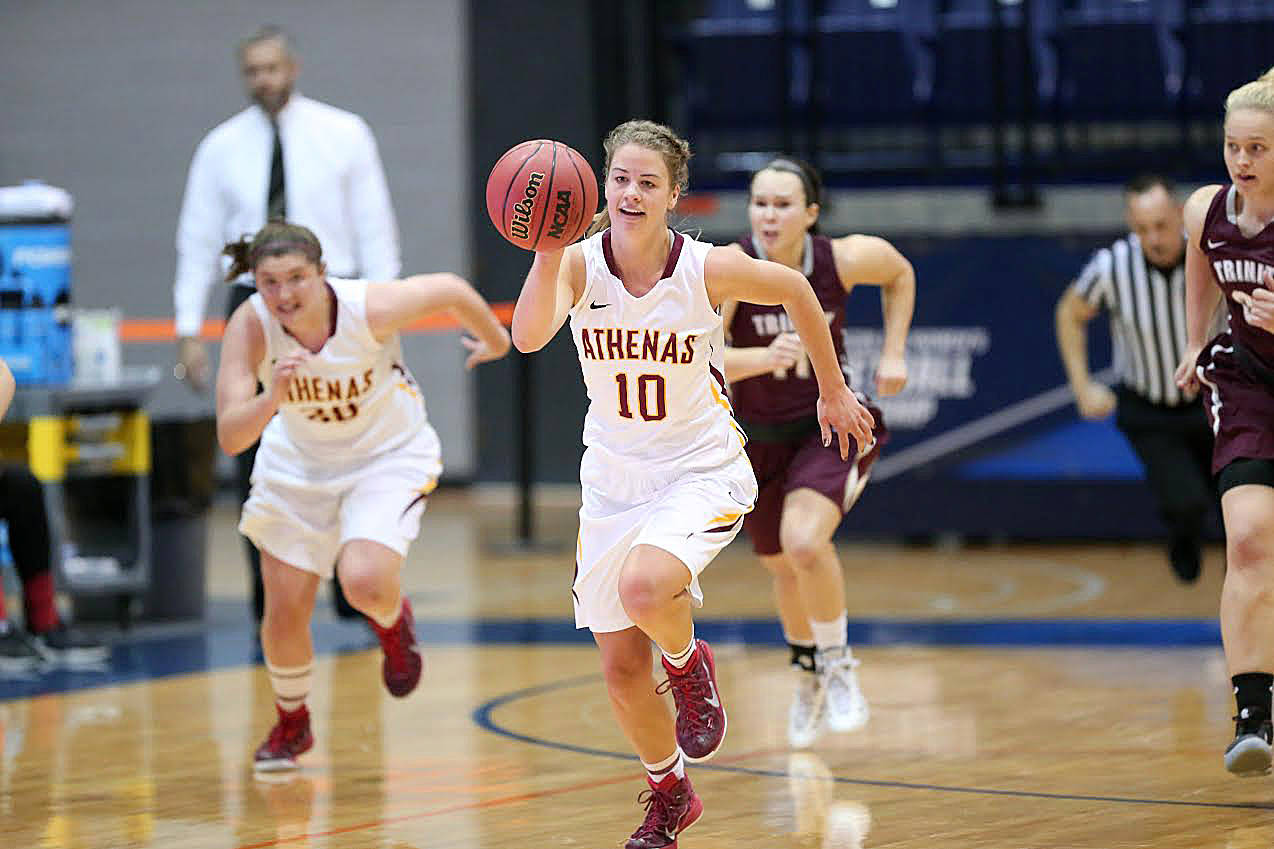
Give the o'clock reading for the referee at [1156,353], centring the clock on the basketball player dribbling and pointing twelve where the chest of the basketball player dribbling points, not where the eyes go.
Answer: The referee is roughly at 7 o'clock from the basketball player dribbling.

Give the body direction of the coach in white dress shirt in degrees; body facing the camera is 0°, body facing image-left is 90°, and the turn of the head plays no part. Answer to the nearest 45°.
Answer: approximately 0°

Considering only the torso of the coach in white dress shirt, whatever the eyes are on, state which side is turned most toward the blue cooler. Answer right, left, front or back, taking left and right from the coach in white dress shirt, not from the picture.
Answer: right

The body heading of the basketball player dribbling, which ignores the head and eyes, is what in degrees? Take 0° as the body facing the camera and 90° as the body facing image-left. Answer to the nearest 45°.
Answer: approximately 0°

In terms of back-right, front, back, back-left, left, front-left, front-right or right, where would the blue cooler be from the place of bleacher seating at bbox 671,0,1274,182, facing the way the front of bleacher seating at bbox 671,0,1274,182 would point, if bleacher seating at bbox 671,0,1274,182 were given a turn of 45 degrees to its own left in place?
right

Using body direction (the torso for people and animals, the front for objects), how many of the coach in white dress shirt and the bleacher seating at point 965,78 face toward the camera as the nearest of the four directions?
2

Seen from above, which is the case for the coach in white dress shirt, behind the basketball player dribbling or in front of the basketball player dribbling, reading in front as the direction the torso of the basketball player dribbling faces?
behind

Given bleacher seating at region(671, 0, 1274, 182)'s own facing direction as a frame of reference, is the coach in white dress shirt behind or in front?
in front

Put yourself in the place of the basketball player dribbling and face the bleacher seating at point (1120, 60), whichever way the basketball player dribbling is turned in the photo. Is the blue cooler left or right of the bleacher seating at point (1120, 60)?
left
